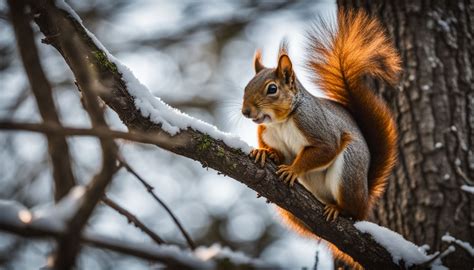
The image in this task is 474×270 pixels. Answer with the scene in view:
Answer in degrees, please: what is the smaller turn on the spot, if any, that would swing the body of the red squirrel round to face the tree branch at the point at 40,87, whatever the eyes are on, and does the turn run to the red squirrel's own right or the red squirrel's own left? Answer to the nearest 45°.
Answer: approximately 45° to the red squirrel's own right

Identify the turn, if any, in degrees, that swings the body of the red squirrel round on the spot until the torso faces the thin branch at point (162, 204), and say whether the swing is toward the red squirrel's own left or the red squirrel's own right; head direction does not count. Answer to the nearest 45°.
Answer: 0° — it already faces it

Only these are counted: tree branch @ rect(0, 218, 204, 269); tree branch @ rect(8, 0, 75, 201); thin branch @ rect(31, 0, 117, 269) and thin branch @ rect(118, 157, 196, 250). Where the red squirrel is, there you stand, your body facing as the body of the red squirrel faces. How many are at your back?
0

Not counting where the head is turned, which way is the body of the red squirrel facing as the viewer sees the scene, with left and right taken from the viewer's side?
facing the viewer and to the left of the viewer

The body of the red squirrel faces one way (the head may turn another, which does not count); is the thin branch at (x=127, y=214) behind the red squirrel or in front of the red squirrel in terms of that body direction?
in front

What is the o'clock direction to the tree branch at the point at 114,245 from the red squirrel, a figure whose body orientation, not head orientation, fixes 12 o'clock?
The tree branch is roughly at 11 o'clock from the red squirrel.

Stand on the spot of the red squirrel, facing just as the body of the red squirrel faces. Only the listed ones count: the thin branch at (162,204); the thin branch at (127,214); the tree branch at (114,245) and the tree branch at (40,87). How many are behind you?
0
